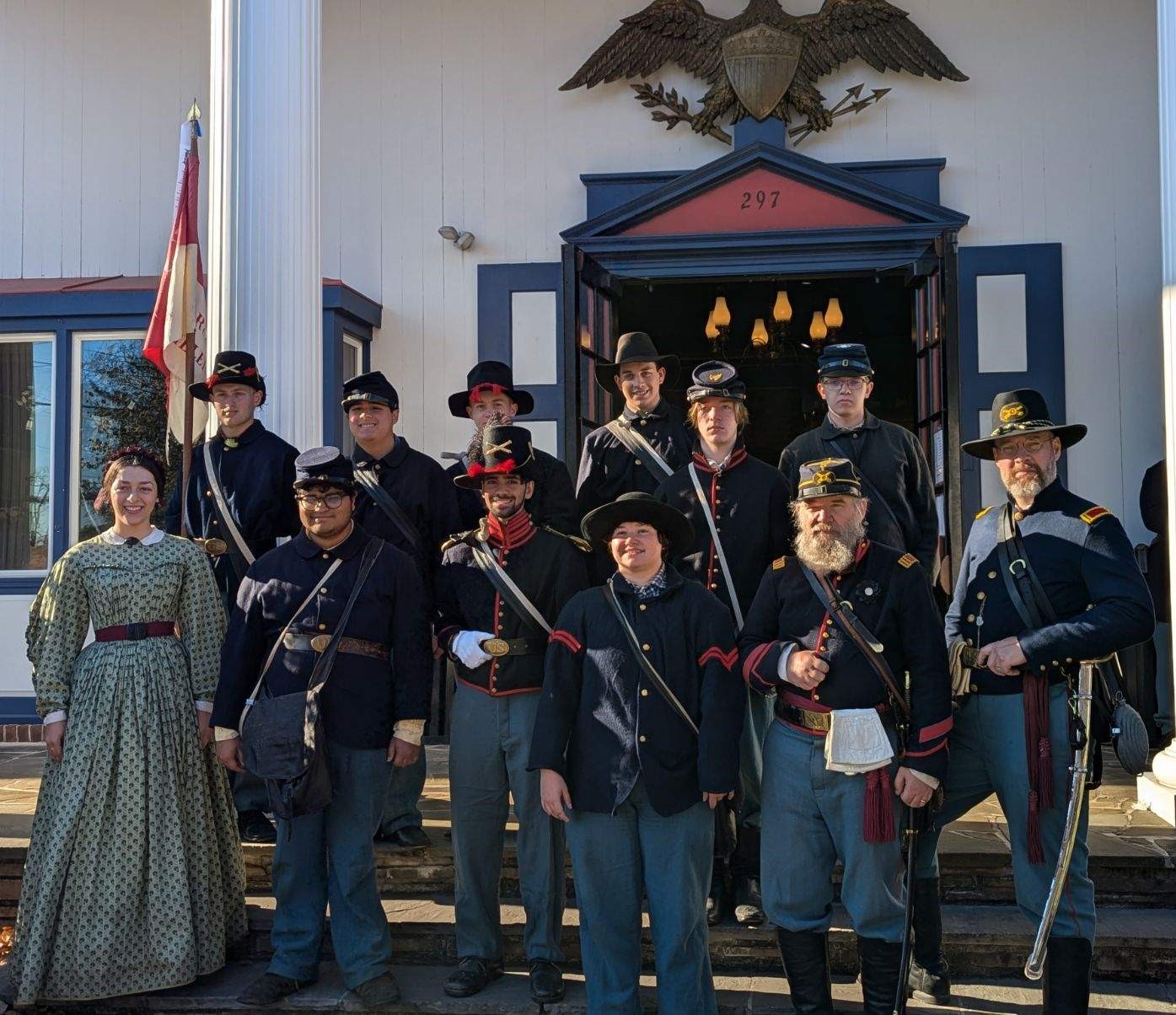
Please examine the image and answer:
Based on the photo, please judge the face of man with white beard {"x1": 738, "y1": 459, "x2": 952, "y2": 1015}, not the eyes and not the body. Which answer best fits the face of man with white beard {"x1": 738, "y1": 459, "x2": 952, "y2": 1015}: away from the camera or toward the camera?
toward the camera

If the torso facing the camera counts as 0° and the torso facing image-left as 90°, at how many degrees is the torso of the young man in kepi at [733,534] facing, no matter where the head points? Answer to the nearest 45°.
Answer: approximately 0°

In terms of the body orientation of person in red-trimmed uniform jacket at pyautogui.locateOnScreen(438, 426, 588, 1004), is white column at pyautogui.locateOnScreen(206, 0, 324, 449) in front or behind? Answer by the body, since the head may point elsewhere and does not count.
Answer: behind

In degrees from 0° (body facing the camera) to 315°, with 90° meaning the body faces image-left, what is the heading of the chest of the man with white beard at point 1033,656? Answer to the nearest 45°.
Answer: approximately 45°

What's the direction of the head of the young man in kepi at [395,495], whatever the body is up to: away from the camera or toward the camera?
toward the camera

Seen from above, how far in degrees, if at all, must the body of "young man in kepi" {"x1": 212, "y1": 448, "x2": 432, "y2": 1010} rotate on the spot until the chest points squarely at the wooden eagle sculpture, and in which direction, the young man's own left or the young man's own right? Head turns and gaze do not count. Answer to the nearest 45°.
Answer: approximately 135° to the young man's own left

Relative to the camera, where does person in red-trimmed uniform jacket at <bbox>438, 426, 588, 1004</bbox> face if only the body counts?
toward the camera

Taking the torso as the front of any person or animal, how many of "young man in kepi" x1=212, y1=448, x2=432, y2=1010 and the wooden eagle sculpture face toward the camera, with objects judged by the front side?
2

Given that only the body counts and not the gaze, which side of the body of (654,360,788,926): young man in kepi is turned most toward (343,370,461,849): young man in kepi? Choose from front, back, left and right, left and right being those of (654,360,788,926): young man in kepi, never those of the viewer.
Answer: right

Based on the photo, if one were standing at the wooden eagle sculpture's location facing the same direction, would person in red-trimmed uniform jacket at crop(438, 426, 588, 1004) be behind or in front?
in front

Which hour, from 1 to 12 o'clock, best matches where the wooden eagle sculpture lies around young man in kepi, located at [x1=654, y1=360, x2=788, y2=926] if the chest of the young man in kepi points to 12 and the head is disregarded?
The wooden eagle sculpture is roughly at 6 o'clock from the young man in kepi.

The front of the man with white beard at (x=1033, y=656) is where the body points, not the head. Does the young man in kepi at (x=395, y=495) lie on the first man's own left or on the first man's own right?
on the first man's own right

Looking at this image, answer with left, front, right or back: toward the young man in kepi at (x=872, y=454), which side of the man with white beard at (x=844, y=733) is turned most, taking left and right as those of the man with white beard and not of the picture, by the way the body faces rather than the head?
back
